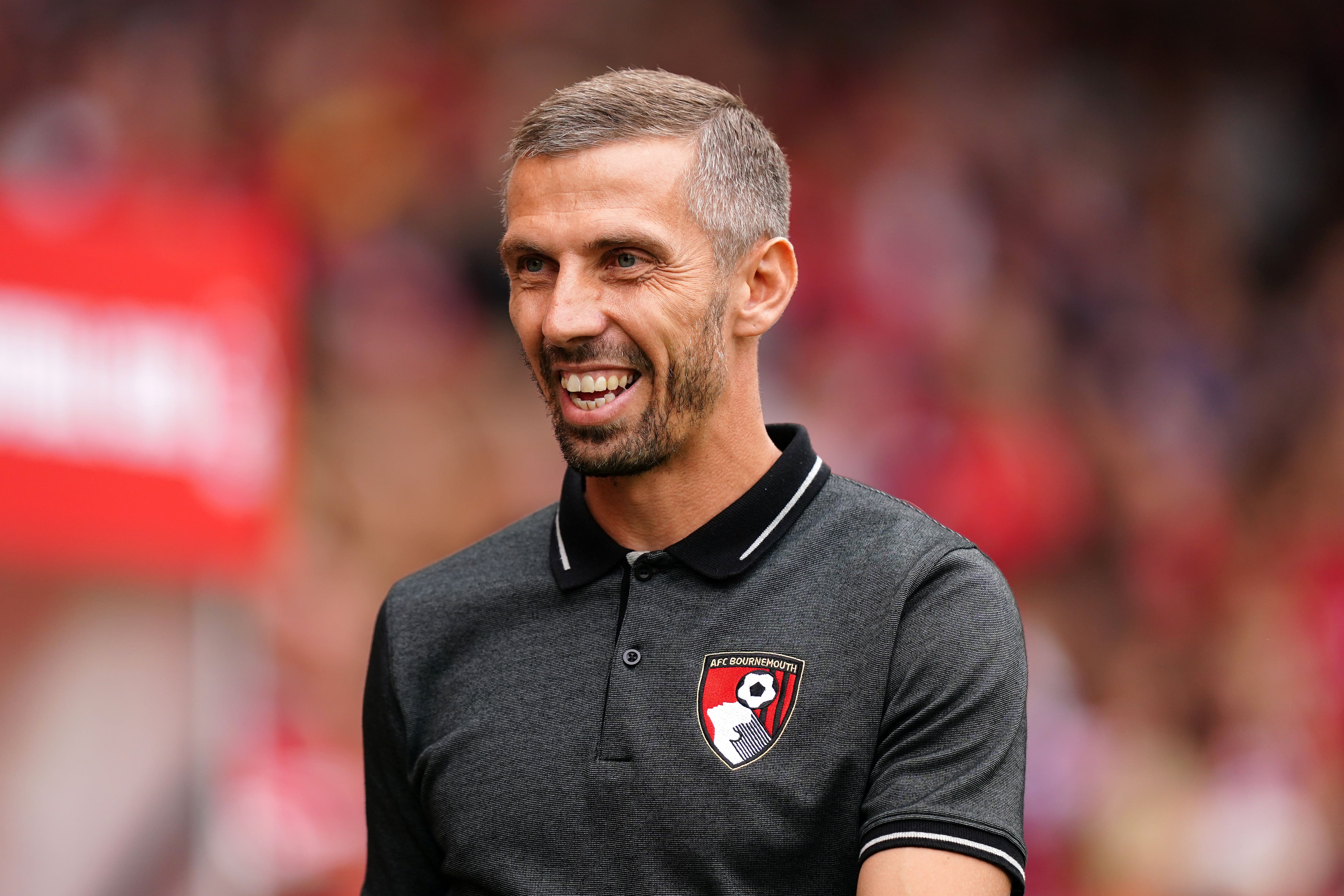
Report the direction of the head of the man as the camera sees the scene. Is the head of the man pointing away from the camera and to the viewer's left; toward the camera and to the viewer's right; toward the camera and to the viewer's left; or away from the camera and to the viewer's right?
toward the camera and to the viewer's left

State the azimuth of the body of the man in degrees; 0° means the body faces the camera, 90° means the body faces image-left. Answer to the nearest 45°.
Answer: approximately 45°

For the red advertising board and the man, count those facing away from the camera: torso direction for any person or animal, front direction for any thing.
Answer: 0

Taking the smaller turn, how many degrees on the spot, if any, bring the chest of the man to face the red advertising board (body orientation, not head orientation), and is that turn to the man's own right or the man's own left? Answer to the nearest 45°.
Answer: approximately 90° to the man's own right

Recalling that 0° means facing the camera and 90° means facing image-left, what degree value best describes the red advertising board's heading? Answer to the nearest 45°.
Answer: approximately 0°

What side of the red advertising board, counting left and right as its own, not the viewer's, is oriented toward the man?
front
